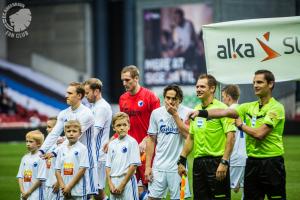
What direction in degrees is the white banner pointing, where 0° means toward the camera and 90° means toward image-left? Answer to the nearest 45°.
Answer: approximately 0°
